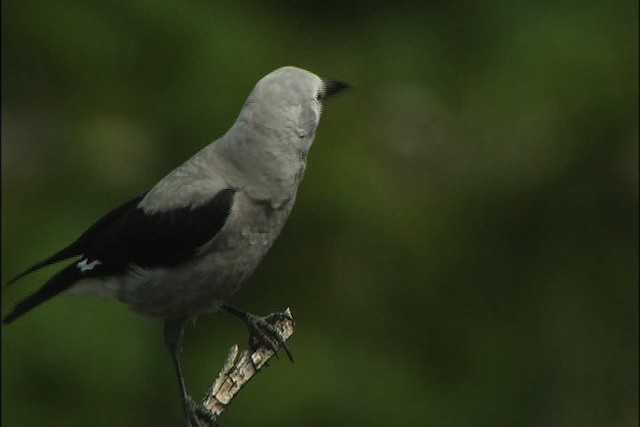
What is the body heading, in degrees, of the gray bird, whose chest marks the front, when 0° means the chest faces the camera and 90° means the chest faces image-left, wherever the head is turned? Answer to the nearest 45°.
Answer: approximately 270°
